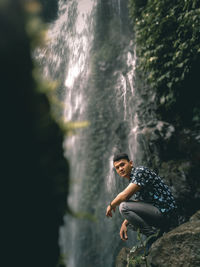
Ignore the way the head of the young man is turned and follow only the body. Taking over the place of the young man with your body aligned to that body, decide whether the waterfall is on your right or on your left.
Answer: on your right

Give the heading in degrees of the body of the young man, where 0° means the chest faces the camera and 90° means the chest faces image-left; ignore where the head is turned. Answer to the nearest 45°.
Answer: approximately 90°
